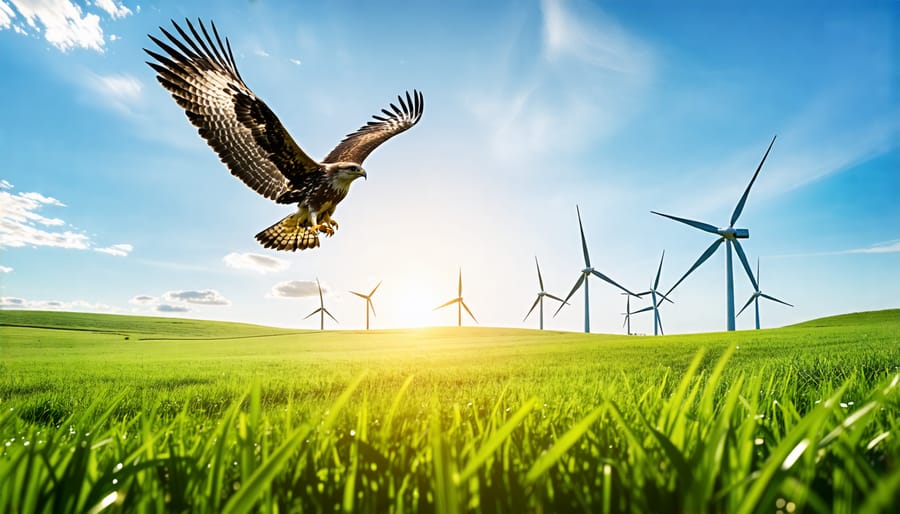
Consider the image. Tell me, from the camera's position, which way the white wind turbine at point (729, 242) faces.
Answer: facing the viewer and to the left of the viewer
